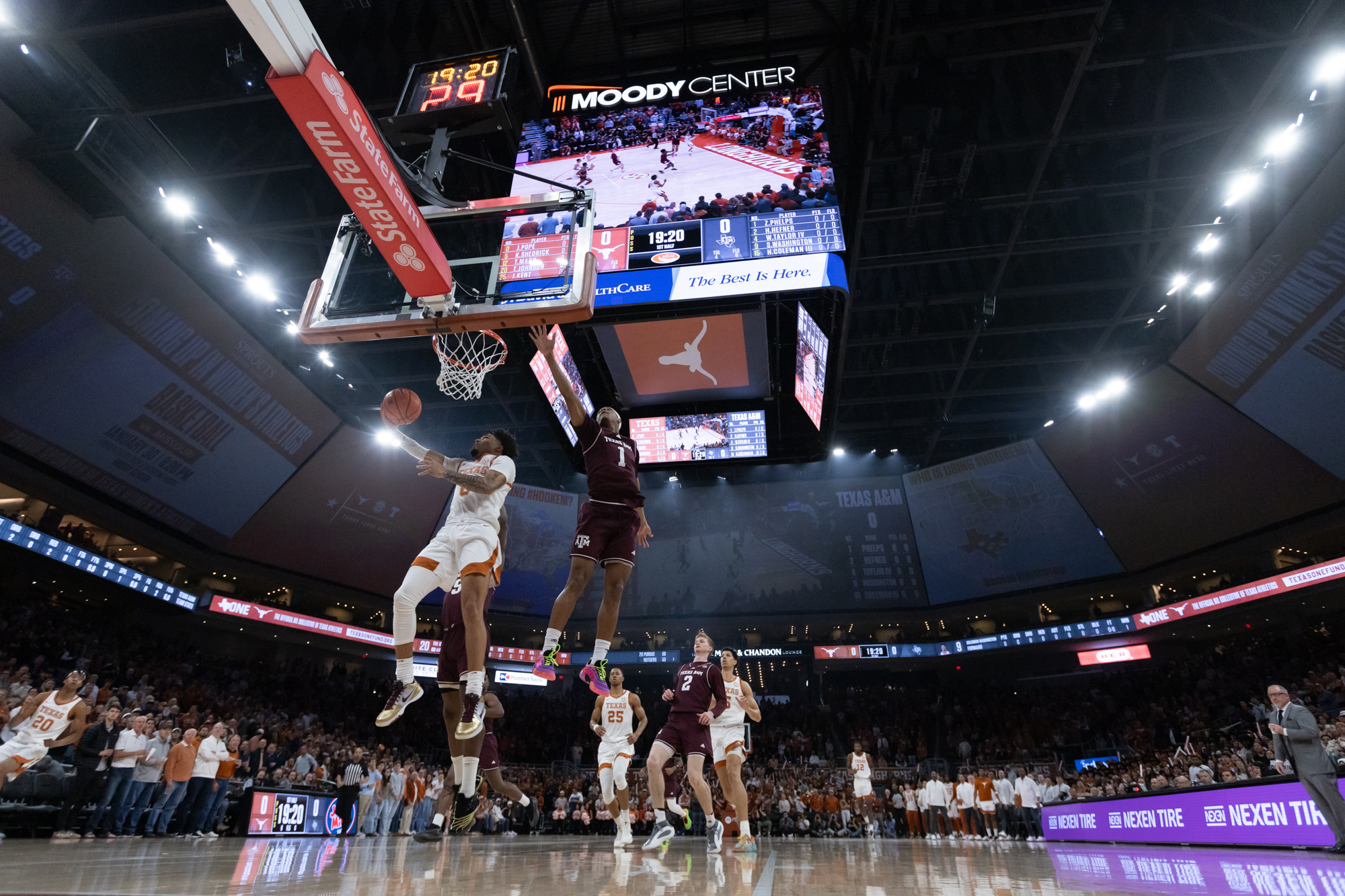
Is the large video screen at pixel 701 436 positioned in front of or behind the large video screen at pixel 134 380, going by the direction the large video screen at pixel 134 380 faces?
in front

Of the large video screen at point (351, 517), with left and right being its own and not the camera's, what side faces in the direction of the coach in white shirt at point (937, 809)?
front

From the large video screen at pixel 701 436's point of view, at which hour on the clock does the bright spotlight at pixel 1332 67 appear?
The bright spotlight is roughly at 10 o'clock from the large video screen.

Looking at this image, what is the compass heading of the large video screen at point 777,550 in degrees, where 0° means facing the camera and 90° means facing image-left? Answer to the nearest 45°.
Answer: approximately 0°

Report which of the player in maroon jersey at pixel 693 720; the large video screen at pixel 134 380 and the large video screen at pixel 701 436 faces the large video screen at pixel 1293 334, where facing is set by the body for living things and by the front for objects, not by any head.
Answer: the large video screen at pixel 134 380

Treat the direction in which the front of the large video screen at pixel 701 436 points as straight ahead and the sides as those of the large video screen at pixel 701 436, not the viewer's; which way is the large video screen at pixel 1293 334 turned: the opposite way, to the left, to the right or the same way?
to the right

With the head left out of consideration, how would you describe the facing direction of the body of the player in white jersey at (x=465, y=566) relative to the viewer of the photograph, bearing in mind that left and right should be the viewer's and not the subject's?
facing the viewer and to the left of the viewer

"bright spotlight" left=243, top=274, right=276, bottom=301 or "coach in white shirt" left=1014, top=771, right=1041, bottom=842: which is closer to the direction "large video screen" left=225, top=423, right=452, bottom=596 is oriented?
the coach in white shirt

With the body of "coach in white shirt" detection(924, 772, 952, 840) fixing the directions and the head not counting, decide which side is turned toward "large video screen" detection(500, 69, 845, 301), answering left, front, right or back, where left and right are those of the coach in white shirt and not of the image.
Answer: front

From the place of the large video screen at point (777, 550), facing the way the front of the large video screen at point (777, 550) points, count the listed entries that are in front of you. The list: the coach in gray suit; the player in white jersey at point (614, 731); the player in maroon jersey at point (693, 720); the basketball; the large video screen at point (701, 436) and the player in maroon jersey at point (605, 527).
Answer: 6

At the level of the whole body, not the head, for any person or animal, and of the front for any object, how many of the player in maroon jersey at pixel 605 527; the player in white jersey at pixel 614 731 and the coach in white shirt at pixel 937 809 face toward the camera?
3
